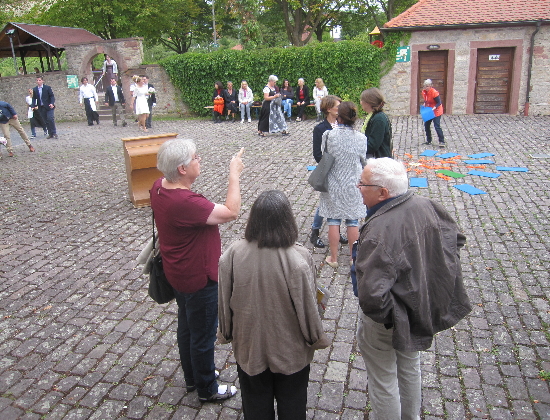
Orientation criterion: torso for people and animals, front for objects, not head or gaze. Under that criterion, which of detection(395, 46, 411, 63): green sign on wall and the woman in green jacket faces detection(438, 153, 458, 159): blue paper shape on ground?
the green sign on wall

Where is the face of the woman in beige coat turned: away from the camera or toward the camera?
away from the camera

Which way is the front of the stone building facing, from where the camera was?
facing the viewer

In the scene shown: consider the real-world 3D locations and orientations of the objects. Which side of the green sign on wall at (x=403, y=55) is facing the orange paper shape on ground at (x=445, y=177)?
front

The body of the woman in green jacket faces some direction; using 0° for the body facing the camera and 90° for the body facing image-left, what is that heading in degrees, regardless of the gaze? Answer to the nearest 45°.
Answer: approximately 90°

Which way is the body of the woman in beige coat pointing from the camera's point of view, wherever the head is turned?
away from the camera

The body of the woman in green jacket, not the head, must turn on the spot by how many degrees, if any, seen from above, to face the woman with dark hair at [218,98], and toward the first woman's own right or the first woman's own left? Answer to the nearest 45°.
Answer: approximately 45° to the first woman's own right

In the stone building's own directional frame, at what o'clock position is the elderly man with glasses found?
The elderly man with glasses is roughly at 12 o'clock from the stone building.

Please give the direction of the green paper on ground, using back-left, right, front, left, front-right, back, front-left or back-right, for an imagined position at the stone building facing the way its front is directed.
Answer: front

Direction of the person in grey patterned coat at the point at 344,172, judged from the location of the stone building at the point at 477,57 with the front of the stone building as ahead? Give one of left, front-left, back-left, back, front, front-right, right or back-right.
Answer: front

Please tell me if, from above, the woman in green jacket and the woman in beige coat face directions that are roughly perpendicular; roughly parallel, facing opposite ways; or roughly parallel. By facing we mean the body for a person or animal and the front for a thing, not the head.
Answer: roughly perpendicular

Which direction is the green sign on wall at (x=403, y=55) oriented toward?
toward the camera

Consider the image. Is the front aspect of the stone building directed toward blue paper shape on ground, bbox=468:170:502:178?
yes

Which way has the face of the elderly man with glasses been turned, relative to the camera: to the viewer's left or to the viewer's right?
to the viewer's left

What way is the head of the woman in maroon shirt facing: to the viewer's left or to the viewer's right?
to the viewer's right

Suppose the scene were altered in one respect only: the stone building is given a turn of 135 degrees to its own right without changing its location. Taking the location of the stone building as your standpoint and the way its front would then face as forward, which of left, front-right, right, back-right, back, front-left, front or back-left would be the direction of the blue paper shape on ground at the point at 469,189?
back-left

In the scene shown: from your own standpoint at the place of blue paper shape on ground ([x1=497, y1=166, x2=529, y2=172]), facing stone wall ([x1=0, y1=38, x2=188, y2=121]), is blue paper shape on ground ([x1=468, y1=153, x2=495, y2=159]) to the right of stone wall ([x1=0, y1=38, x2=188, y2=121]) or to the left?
right

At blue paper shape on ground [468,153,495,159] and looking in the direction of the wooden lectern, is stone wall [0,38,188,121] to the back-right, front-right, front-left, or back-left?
front-right

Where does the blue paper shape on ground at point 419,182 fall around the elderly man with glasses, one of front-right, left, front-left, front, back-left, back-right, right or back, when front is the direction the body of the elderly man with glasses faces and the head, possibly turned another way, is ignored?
front-right

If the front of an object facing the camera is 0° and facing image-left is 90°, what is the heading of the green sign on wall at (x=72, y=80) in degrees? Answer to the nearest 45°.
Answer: approximately 0°
